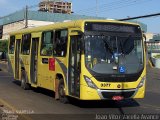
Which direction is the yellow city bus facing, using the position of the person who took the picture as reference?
facing the viewer and to the right of the viewer
